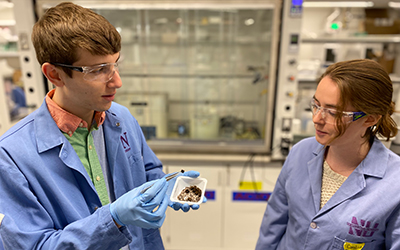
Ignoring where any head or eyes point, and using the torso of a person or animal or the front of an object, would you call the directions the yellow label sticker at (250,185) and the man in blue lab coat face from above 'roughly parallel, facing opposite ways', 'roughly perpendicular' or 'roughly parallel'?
roughly perpendicular

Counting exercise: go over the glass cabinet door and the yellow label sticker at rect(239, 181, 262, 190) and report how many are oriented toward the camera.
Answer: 2

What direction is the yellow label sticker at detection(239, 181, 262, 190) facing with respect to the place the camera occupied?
facing the viewer

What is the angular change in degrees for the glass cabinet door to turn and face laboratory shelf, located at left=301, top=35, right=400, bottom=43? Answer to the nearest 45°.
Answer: approximately 45° to its left

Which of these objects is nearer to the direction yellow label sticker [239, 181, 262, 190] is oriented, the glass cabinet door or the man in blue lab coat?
the man in blue lab coat

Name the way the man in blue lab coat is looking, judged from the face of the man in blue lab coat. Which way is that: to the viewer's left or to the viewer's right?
to the viewer's right

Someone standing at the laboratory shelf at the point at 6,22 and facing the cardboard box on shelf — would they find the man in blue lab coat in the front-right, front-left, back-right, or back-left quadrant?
front-right

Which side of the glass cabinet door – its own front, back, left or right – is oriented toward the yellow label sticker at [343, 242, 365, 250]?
front

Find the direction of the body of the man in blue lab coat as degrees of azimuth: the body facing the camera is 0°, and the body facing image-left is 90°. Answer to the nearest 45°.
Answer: approximately 315°

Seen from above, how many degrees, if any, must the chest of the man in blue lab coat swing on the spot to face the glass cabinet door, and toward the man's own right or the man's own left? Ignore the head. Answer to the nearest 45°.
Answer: approximately 90° to the man's own left

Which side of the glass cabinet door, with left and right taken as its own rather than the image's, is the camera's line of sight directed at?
front

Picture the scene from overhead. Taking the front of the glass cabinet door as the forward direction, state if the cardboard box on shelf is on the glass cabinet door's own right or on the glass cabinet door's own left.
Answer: on the glass cabinet door's own left
